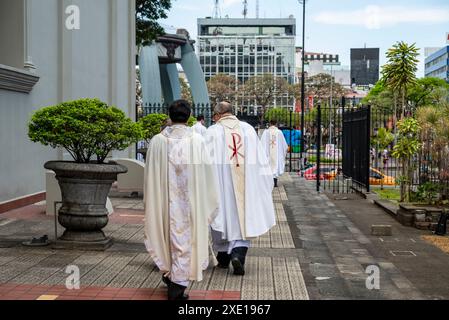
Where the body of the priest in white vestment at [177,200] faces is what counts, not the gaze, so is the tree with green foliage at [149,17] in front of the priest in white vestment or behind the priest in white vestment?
in front

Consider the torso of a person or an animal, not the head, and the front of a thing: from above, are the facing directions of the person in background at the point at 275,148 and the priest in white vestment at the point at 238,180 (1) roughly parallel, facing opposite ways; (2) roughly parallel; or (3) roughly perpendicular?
roughly parallel

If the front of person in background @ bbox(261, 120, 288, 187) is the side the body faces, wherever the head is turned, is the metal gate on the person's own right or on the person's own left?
on the person's own right

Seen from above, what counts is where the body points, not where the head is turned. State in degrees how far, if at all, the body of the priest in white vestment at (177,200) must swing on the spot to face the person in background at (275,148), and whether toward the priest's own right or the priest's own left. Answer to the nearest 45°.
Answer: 0° — they already face them

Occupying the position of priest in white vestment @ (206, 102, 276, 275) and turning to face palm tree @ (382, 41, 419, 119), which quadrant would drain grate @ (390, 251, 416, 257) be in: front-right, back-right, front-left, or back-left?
front-right

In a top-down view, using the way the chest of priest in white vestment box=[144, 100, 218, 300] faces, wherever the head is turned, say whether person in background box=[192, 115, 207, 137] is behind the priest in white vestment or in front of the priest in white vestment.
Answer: in front

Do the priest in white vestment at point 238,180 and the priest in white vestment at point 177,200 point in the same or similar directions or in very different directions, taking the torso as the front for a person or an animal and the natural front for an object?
same or similar directions

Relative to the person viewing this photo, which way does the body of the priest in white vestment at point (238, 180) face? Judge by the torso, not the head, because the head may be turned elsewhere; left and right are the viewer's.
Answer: facing away from the viewer

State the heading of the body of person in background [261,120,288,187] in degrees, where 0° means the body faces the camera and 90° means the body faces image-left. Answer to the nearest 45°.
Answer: approximately 180°

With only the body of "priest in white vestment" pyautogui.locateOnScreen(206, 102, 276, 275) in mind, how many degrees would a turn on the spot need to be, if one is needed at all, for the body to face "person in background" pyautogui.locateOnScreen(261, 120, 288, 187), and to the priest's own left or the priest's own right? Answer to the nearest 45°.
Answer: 0° — they already face them

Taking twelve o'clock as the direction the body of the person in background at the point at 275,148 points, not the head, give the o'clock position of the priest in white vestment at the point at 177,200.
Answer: The priest in white vestment is roughly at 6 o'clock from the person in background.

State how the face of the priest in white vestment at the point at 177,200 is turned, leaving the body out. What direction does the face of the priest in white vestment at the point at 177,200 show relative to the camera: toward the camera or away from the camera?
away from the camera

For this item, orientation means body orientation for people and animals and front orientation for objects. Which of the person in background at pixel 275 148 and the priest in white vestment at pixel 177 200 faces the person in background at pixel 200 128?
the priest in white vestment

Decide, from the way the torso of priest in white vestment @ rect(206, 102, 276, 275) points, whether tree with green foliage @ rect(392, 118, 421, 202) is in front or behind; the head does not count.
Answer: in front

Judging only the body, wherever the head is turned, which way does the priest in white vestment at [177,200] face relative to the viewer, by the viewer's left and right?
facing away from the viewer
